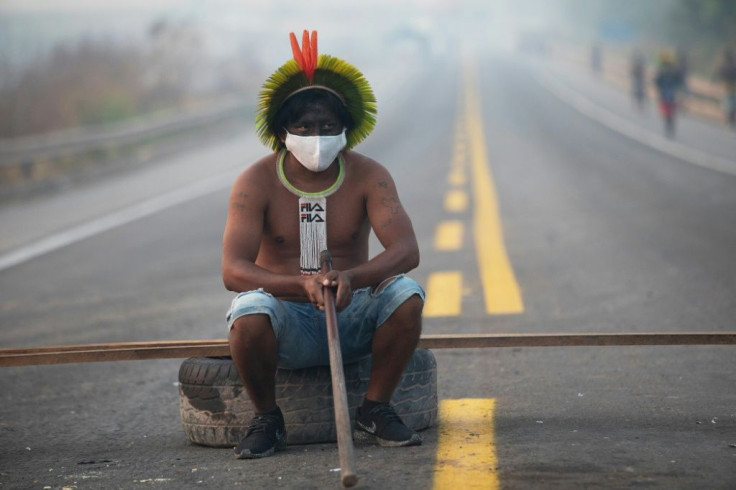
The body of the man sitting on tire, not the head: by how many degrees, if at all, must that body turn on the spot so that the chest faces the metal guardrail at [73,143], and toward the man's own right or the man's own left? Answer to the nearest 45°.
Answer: approximately 180°

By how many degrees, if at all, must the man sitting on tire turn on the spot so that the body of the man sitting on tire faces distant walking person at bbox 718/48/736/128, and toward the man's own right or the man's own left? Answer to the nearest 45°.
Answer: approximately 135° to the man's own left

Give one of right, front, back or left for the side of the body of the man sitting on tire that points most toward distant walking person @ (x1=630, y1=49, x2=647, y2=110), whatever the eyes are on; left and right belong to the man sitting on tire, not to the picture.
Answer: back

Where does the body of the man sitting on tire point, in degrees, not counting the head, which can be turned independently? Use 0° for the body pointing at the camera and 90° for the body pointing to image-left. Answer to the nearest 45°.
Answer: approximately 0°

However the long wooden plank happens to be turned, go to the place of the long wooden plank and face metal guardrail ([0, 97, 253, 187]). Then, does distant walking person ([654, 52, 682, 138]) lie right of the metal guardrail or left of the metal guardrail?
right

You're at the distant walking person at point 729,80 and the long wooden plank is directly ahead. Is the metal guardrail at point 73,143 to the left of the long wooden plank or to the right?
right

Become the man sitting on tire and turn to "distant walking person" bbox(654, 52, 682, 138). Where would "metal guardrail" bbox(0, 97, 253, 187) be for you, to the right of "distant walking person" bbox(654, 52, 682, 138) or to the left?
left

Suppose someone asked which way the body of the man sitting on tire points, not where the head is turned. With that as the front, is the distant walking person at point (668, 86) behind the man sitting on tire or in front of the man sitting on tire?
behind
